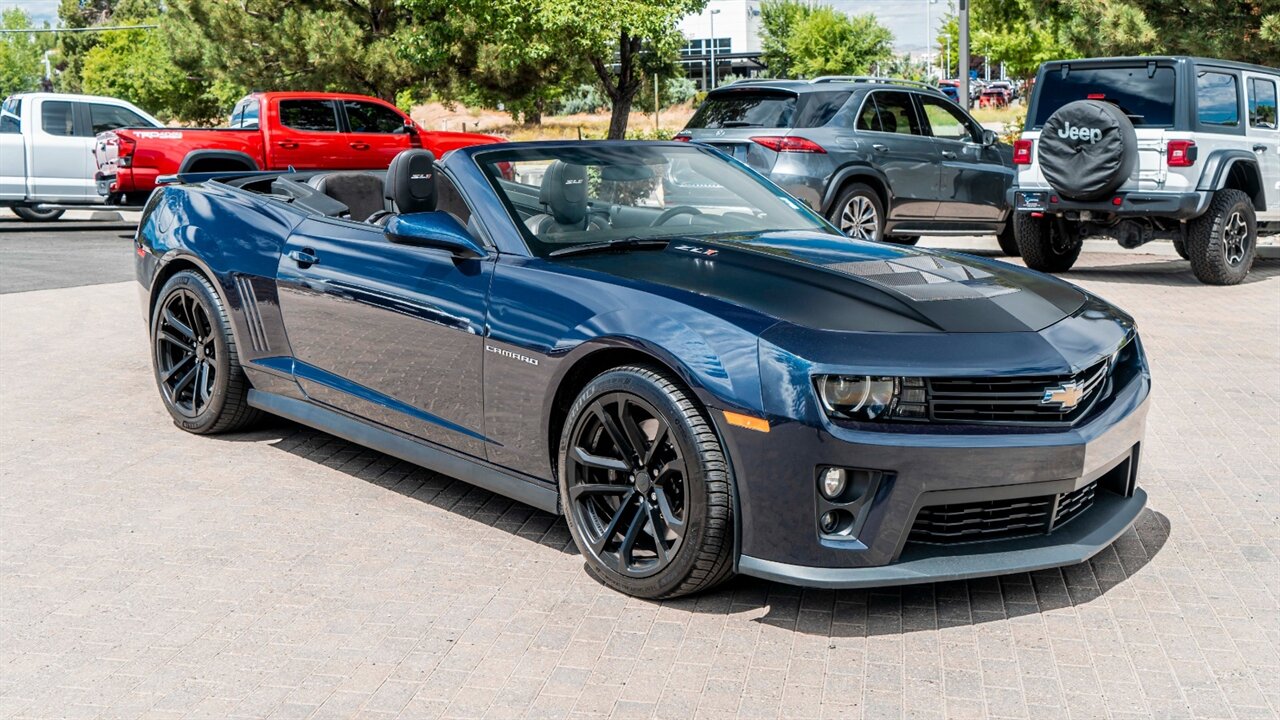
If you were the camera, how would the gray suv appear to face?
facing away from the viewer and to the right of the viewer

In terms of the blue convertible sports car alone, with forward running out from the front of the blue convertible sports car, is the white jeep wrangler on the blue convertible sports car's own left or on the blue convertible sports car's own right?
on the blue convertible sports car's own left

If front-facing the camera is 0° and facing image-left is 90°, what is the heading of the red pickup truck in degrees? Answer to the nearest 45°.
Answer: approximately 270°

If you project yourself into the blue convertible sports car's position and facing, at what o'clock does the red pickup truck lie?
The red pickup truck is roughly at 7 o'clock from the blue convertible sports car.

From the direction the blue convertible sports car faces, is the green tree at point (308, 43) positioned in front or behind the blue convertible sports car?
behind

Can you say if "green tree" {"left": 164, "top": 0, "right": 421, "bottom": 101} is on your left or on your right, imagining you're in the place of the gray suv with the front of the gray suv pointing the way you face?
on your left

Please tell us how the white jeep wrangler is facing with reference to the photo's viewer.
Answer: facing away from the viewer and to the right of the viewer

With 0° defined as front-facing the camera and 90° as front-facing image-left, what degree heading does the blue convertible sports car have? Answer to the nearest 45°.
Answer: approximately 315°

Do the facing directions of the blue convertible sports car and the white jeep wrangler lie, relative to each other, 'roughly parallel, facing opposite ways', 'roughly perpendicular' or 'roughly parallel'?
roughly perpendicular
